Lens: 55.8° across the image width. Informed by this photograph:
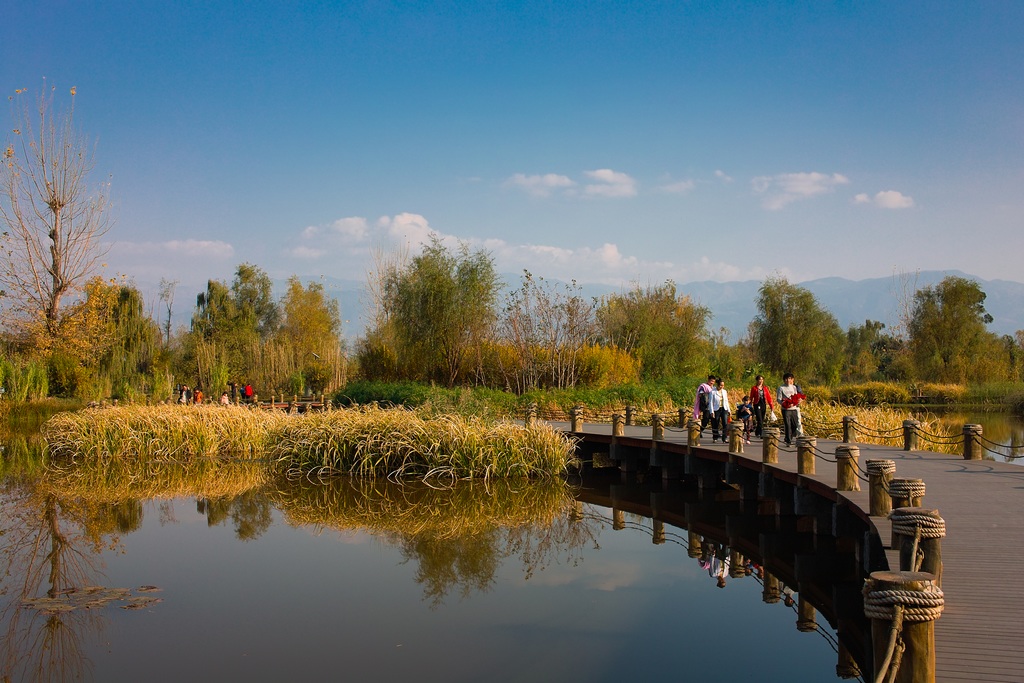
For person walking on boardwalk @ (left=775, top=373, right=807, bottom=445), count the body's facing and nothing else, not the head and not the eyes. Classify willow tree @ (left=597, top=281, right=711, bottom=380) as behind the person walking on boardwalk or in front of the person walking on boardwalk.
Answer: behind

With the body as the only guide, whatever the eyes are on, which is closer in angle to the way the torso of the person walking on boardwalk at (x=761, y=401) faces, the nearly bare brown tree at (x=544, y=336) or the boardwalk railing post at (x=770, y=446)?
the boardwalk railing post

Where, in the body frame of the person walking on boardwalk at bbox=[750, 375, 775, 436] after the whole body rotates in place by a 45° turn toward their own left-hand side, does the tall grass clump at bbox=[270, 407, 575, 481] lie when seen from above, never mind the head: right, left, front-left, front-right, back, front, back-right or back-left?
back-right

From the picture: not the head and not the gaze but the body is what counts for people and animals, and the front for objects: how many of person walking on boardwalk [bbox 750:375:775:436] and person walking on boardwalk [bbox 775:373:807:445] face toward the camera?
2

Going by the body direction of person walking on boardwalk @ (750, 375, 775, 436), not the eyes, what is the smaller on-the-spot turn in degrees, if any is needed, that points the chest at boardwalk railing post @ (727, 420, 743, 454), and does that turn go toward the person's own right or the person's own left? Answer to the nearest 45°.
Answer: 0° — they already face it

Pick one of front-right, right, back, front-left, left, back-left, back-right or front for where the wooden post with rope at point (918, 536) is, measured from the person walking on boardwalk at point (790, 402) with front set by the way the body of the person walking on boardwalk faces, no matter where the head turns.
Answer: front

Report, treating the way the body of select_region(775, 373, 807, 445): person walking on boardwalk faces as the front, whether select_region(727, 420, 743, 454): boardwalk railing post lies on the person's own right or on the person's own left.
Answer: on the person's own right

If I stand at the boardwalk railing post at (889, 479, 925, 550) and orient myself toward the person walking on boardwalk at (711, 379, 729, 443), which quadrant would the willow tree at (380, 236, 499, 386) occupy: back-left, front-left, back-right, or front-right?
front-left

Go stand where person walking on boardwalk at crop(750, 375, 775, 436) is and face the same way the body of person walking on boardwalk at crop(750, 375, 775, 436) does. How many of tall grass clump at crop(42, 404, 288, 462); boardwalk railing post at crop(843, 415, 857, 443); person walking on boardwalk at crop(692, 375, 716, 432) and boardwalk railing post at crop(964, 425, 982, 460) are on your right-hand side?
2

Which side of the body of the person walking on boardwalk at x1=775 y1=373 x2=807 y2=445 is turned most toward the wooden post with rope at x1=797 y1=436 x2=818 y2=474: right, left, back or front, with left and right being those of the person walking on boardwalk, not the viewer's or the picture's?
front

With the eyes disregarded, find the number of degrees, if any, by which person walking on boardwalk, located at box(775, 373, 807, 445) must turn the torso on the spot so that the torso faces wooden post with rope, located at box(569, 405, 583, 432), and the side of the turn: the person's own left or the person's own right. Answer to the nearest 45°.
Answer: approximately 135° to the person's own right

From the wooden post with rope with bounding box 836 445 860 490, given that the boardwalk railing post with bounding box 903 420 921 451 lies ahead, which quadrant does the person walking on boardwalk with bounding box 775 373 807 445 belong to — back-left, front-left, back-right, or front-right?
front-left

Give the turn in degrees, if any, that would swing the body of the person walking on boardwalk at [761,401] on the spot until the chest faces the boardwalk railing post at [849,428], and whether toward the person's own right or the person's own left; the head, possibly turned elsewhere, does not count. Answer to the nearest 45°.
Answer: approximately 90° to the person's own left

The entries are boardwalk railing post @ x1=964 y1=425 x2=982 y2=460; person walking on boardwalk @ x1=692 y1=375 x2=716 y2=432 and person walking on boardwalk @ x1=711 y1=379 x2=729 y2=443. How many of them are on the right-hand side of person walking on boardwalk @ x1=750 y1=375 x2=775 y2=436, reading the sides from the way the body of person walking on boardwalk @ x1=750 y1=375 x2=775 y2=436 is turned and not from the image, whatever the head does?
2

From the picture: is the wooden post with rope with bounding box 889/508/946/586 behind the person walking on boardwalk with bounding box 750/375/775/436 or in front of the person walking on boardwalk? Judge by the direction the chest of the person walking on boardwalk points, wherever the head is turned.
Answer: in front

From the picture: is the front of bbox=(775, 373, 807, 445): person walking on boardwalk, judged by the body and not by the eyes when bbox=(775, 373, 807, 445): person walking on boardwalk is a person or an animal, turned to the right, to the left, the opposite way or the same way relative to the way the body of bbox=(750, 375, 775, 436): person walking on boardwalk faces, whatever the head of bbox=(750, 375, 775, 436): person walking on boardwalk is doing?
the same way

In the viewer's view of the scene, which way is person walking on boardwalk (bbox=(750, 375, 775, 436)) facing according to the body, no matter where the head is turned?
toward the camera

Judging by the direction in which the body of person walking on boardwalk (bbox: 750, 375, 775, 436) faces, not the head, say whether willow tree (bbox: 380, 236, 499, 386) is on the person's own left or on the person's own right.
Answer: on the person's own right

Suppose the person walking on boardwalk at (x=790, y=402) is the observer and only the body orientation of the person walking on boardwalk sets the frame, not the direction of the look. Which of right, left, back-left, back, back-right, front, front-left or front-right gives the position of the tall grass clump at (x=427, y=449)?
right

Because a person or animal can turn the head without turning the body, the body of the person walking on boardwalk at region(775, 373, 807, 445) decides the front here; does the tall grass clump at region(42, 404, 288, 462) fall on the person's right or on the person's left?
on the person's right

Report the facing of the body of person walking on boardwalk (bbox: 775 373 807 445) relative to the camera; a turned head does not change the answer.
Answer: toward the camera
